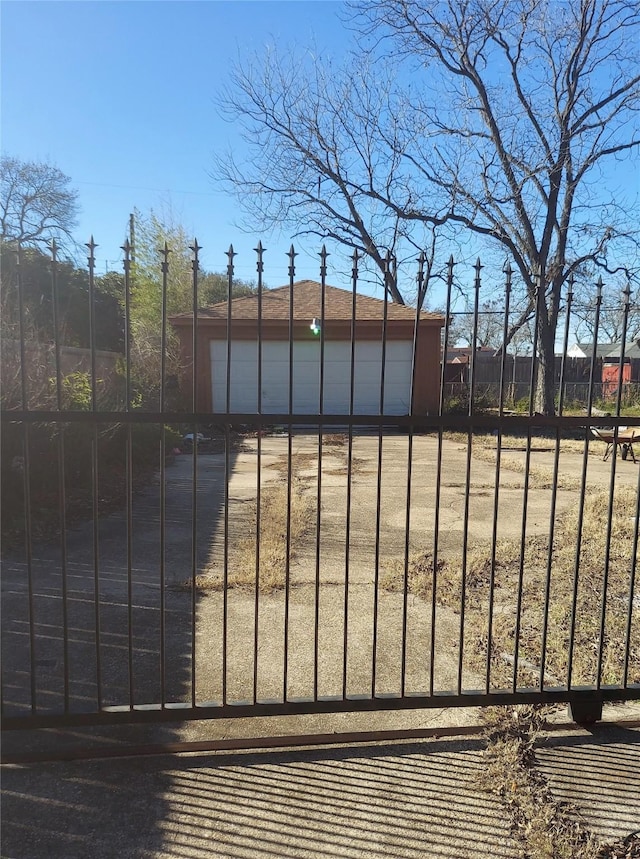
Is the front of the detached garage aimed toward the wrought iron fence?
yes

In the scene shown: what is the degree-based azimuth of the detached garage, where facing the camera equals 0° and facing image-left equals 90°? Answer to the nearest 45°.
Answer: approximately 0°
